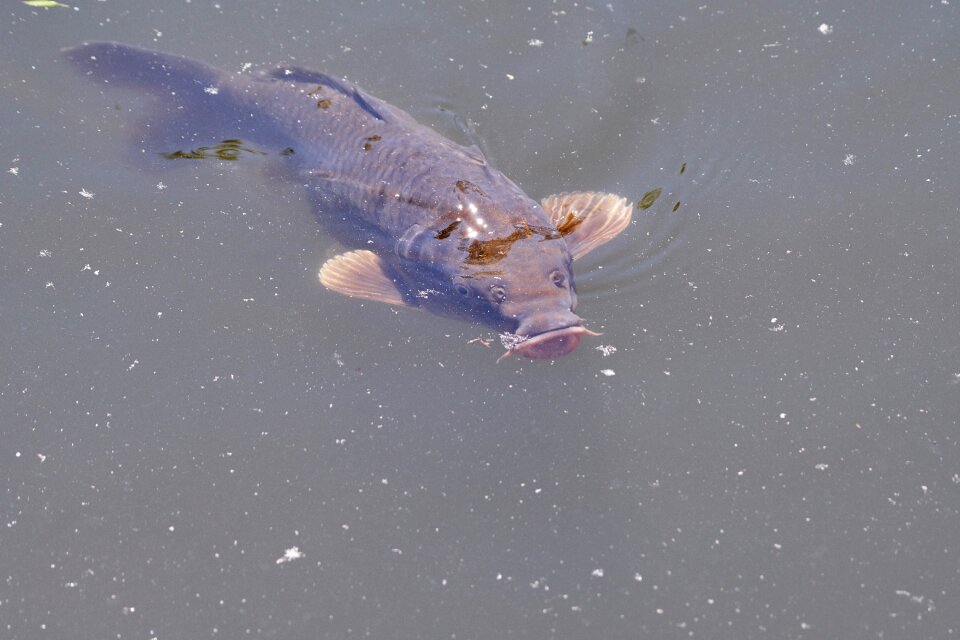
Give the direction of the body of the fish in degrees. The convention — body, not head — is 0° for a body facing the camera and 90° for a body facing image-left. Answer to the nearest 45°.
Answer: approximately 315°

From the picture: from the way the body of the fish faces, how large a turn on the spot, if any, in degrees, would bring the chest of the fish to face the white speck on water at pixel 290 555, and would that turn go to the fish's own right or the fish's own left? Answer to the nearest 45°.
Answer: approximately 45° to the fish's own right

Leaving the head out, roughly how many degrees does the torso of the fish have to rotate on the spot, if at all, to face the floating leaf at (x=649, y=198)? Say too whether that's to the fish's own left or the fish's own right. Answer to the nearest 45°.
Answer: approximately 45° to the fish's own left
